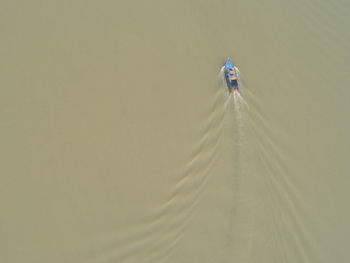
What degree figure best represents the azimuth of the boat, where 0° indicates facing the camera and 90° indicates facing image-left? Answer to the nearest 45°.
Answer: approximately 180°
